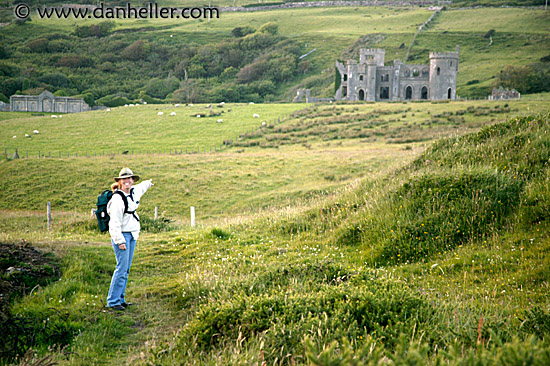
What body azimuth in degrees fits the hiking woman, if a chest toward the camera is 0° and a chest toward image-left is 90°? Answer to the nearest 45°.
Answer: approximately 315°
